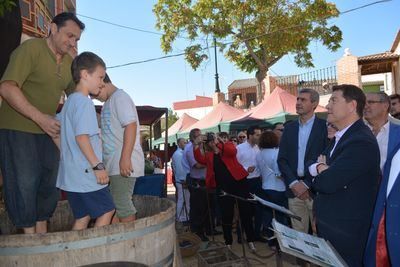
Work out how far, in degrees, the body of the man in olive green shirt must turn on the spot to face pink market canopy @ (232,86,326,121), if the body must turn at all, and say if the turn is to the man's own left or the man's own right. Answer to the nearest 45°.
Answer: approximately 90° to the man's own left

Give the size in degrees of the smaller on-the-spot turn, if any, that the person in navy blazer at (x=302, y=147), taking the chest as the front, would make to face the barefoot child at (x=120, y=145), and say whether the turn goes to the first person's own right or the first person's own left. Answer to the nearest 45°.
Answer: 0° — they already face them

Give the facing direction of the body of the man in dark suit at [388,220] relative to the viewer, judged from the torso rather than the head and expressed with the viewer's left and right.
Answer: facing the viewer and to the left of the viewer

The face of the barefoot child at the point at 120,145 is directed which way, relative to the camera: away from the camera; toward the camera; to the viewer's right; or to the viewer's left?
to the viewer's left

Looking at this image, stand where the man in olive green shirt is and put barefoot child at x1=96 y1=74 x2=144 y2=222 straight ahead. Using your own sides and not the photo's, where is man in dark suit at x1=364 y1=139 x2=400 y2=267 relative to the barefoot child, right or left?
right

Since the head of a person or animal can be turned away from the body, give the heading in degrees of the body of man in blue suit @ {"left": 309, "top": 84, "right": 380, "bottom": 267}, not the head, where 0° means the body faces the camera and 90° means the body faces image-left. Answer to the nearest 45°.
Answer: approximately 90°

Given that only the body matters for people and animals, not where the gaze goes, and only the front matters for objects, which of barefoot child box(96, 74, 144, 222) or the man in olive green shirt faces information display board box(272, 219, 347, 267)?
the man in olive green shirt

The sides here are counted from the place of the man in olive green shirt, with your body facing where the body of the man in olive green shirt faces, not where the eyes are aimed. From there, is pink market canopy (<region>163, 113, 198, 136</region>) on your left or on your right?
on your left

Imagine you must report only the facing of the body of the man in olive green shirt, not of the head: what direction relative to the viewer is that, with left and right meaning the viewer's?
facing the viewer and to the right of the viewer

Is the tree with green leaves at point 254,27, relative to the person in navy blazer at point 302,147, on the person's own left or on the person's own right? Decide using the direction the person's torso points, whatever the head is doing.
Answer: on the person's own right

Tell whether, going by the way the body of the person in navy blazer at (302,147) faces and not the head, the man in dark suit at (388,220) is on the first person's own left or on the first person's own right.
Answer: on the first person's own left
